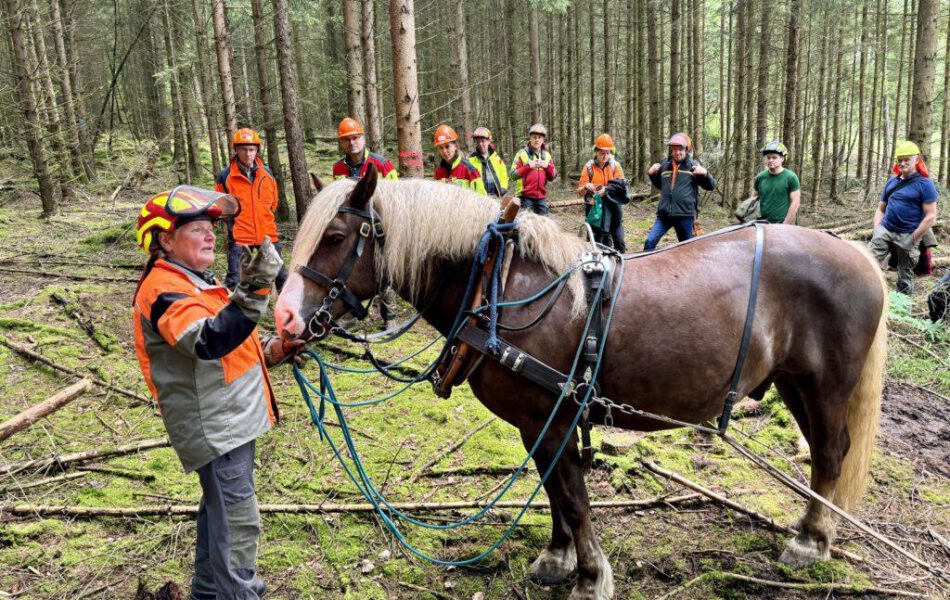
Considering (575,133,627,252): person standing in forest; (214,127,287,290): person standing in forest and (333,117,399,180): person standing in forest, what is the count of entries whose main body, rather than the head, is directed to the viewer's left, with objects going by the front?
0

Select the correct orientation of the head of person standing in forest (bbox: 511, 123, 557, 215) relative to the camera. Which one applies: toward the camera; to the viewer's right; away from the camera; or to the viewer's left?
toward the camera

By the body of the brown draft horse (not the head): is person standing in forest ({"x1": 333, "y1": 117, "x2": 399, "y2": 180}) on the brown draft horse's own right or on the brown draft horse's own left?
on the brown draft horse's own right

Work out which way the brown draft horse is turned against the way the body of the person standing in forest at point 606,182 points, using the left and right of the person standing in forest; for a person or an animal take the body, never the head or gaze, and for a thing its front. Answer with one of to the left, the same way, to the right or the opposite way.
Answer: to the right

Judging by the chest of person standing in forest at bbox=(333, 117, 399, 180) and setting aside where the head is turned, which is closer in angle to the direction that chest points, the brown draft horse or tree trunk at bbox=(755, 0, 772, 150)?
the brown draft horse

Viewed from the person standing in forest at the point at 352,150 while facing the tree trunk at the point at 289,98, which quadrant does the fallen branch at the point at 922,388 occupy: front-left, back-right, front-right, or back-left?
back-right

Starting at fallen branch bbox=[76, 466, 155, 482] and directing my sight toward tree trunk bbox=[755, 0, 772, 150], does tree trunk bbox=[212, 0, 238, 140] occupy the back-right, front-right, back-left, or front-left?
front-left

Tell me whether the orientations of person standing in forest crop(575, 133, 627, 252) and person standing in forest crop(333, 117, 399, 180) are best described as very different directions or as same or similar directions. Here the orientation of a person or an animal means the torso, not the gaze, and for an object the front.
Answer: same or similar directions

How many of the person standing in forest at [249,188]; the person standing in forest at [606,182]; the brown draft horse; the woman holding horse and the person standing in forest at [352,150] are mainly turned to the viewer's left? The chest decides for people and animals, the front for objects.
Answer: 1

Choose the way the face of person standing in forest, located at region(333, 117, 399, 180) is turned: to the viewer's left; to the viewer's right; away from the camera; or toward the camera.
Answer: toward the camera

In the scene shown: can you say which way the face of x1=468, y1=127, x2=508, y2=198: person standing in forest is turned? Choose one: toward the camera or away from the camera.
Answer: toward the camera

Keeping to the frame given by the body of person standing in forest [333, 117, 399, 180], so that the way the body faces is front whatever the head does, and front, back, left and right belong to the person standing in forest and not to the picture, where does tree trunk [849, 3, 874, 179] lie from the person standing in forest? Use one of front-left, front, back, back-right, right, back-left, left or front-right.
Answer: back-left

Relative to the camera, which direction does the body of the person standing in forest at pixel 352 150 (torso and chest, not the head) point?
toward the camera
